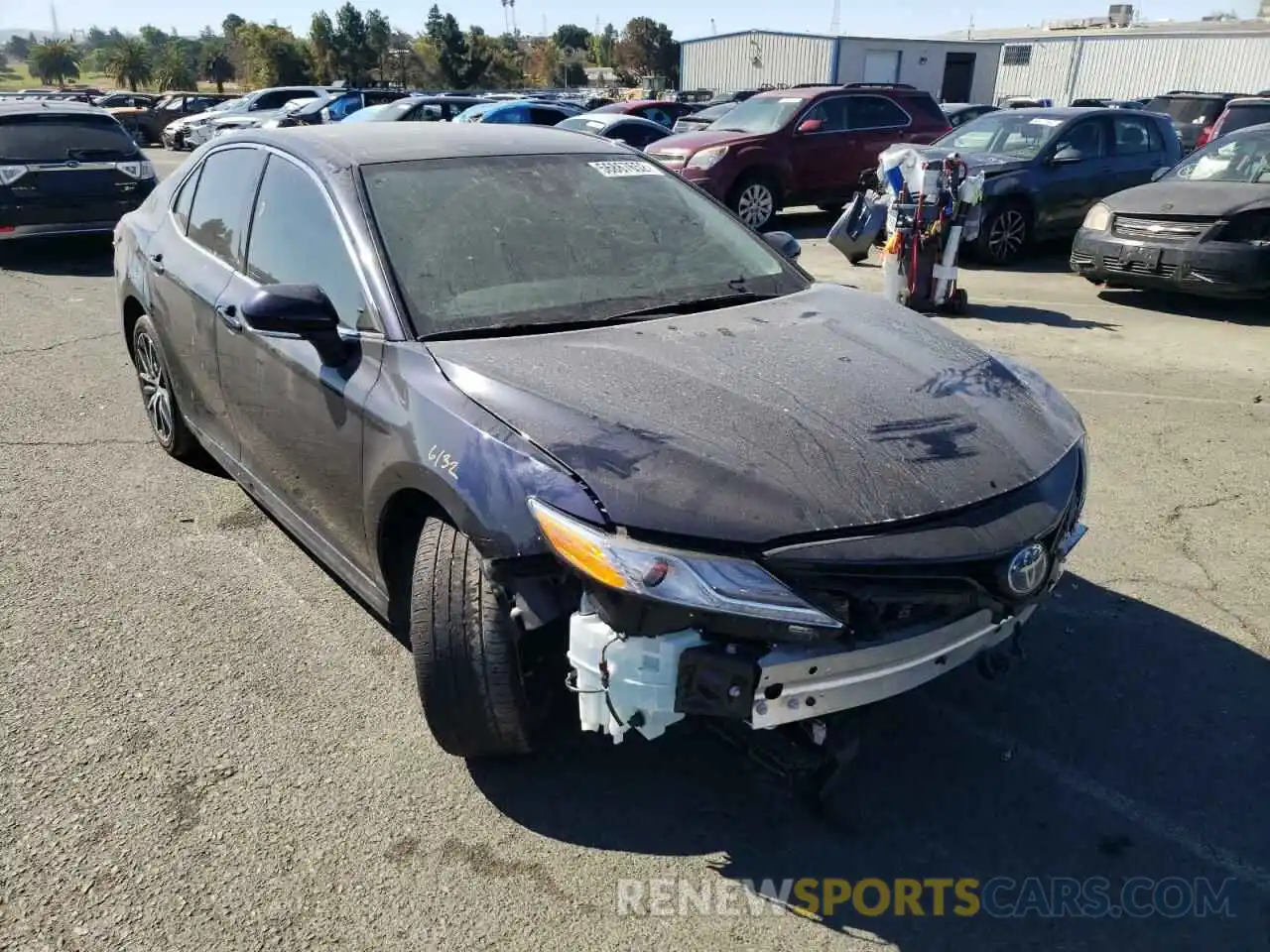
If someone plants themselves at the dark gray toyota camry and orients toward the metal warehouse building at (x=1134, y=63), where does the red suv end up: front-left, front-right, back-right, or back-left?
front-left

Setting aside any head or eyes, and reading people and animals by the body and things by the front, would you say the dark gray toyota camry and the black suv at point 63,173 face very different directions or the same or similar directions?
very different directions

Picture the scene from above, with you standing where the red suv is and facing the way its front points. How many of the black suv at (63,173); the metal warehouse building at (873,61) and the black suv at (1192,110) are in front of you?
1

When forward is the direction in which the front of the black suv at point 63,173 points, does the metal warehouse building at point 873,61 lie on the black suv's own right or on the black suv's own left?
on the black suv's own right

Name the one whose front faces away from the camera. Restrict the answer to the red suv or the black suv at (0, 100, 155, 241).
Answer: the black suv

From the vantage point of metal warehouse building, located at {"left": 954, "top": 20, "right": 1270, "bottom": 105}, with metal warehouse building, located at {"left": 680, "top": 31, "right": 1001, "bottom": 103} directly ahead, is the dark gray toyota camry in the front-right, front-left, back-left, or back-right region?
front-left

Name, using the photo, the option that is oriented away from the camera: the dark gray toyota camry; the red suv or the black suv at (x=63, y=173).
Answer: the black suv

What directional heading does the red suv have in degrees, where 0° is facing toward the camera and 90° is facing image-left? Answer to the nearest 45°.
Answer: approximately 45°

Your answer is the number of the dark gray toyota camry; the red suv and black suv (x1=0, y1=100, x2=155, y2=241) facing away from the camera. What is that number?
1

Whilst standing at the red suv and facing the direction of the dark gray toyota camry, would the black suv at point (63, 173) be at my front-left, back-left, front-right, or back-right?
front-right

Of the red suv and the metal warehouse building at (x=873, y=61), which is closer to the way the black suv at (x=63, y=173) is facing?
the metal warehouse building

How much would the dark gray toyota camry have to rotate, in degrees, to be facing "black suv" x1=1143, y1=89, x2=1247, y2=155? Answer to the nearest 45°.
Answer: approximately 90° to its left

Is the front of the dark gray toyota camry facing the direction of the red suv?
no

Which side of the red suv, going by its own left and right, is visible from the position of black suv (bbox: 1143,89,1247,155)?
back

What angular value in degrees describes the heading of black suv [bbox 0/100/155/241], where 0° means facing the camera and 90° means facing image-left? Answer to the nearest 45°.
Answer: approximately 180°

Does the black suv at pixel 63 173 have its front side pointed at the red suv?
no

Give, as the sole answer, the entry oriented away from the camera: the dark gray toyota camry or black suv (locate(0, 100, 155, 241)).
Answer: the black suv

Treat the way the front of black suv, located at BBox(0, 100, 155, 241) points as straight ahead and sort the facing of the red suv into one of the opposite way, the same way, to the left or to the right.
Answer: to the left
